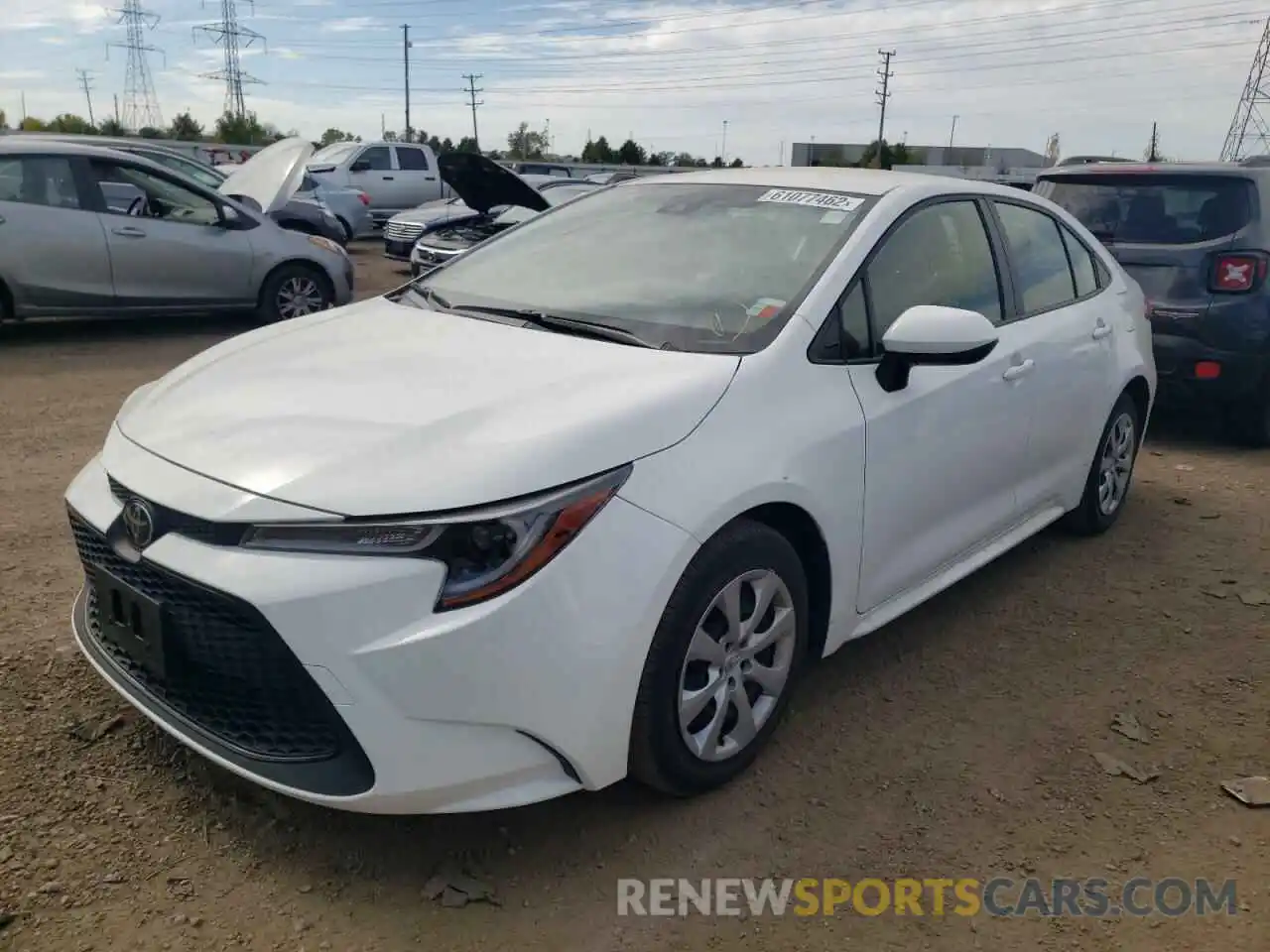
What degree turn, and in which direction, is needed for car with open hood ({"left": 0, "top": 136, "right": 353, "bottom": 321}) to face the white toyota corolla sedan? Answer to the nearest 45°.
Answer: approximately 90° to its right

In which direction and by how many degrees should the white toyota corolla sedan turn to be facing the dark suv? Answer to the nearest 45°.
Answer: approximately 180°

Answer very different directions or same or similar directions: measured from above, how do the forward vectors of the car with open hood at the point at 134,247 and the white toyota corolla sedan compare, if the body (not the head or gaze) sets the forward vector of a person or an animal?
very different directions

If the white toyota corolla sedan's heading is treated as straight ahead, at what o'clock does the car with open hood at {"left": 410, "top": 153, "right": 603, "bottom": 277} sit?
The car with open hood is roughly at 4 o'clock from the white toyota corolla sedan.

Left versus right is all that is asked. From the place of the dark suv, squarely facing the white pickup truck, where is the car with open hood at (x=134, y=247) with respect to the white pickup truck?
left

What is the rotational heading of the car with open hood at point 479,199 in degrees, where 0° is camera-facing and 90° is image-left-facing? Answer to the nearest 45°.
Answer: approximately 45°

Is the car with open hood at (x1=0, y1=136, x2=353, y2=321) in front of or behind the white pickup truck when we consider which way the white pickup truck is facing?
in front

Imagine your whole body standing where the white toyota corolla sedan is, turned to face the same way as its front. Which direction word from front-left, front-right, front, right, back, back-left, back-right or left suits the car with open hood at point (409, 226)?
back-right

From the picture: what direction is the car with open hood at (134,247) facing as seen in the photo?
to the viewer's right

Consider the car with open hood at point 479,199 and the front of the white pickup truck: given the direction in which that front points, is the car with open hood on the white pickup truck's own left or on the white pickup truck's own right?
on the white pickup truck's own left
